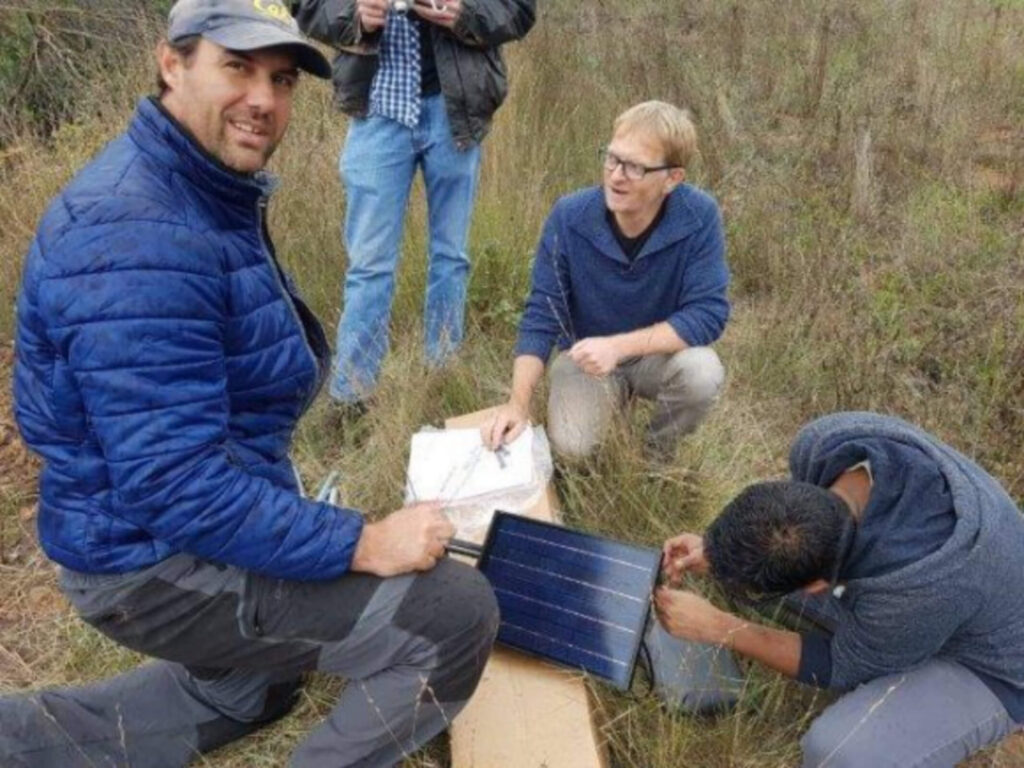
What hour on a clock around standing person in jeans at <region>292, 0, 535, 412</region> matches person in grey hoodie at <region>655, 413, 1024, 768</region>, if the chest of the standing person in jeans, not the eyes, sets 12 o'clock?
The person in grey hoodie is roughly at 11 o'clock from the standing person in jeans.

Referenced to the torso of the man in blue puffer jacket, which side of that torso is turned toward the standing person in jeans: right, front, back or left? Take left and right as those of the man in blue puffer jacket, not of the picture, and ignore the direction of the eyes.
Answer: left

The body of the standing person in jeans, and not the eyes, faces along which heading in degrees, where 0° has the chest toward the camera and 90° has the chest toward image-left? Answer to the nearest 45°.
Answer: approximately 0°

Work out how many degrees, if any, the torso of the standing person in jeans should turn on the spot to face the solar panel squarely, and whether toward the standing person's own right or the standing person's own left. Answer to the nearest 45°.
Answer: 0° — they already face it

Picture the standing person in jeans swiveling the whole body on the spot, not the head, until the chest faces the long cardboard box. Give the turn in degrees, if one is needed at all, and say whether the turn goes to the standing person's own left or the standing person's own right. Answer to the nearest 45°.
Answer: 0° — they already face it

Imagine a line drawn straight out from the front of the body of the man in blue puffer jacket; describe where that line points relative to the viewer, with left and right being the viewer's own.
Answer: facing to the right of the viewer

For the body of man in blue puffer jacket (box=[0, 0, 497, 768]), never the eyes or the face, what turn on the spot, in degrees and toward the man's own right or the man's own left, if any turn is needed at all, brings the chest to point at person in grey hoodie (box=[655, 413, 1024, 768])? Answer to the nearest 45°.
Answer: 0° — they already face them

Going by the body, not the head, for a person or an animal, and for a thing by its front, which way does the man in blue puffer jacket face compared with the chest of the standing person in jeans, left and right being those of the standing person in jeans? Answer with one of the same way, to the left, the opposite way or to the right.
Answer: to the left

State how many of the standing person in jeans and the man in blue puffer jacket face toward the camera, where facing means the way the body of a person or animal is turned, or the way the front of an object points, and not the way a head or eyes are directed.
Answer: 1
